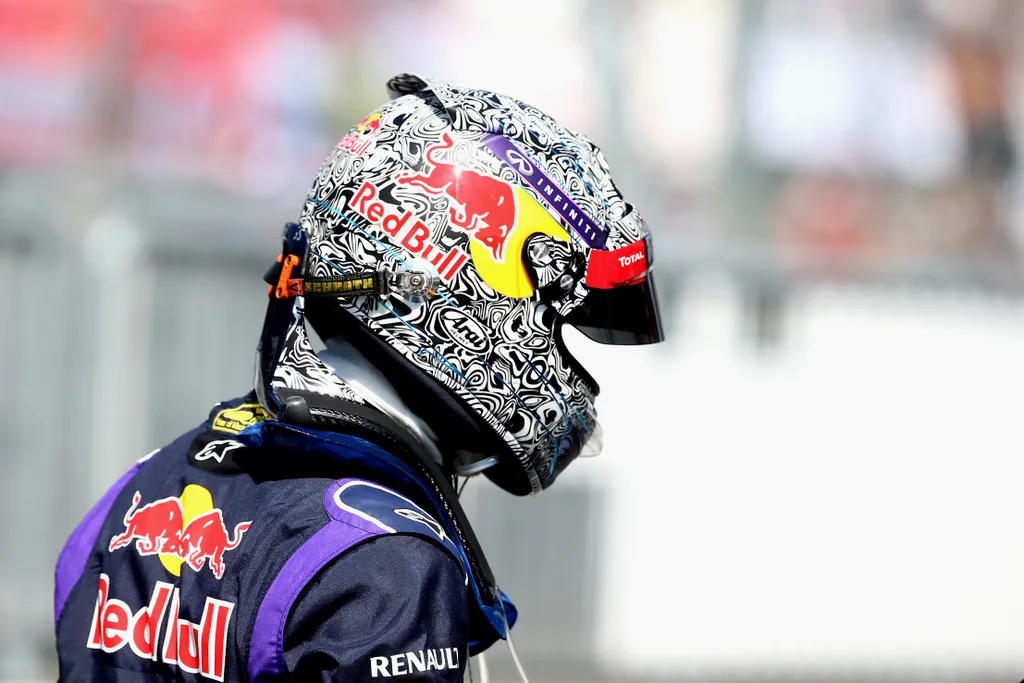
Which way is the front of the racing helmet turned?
to the viewer's right
